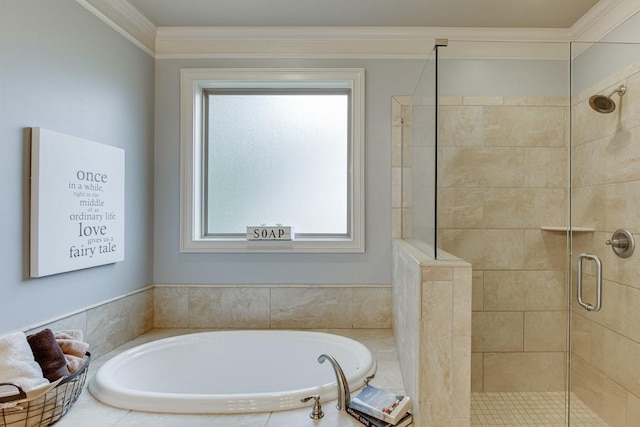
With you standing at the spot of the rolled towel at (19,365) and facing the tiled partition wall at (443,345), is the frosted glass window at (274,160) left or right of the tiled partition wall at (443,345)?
left

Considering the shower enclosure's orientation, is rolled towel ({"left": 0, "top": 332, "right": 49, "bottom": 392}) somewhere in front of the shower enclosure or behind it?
in front

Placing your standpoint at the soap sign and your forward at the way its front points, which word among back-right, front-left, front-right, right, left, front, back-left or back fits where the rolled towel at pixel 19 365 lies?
front-right

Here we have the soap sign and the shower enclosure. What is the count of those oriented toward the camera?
2

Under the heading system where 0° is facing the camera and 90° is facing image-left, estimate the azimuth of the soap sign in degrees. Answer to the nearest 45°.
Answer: approximately 0°

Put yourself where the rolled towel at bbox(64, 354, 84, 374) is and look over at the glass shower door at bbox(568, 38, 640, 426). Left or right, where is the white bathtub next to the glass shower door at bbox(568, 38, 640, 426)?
left

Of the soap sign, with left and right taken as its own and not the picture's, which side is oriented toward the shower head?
left

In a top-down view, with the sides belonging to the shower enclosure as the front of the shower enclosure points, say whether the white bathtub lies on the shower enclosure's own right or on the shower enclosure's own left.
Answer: on the shower enclosure's own right

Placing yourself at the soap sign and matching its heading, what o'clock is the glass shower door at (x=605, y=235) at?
The glass shower door is roughly at 10 o'clock from the soap sign.

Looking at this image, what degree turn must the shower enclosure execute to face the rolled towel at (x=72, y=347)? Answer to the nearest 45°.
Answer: approximately 45° to its right

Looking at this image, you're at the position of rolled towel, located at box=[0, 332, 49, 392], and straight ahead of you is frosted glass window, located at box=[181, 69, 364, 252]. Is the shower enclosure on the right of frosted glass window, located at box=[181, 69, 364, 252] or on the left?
right

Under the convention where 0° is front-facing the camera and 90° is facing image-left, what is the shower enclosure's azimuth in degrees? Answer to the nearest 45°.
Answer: approximately 0°
